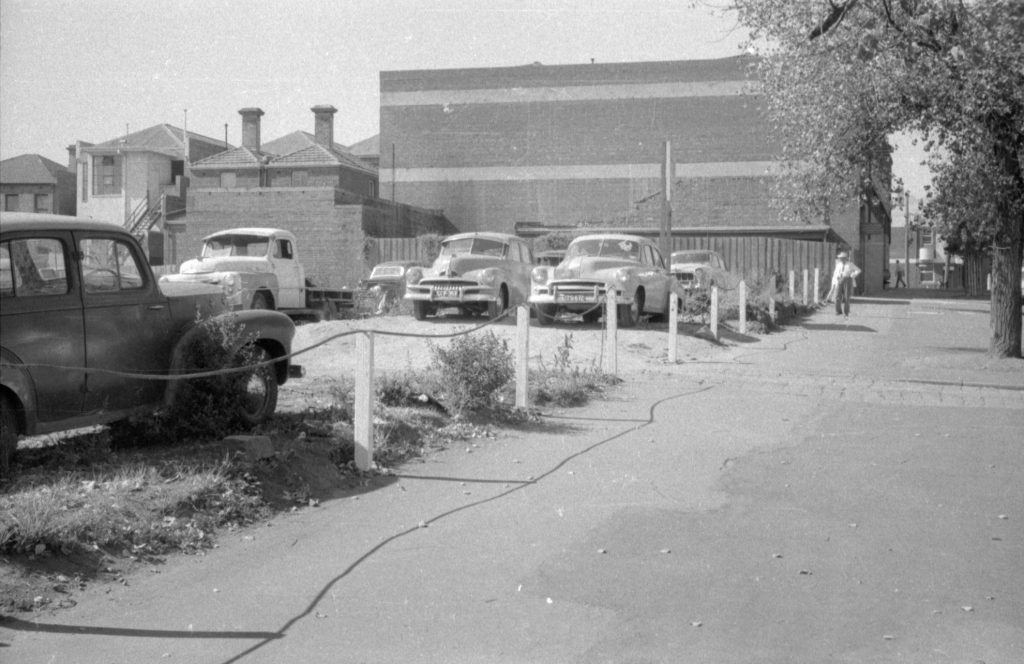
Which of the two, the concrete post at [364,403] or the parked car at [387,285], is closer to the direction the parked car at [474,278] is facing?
the concrete post

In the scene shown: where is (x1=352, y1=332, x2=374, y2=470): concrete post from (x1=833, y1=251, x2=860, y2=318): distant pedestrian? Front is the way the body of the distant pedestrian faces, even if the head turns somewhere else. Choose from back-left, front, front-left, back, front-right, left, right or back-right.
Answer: front

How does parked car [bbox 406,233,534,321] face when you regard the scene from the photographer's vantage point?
facing the viewer and to the left of the viewer

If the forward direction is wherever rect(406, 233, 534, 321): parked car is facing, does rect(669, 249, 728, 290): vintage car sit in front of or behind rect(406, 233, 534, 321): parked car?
behind

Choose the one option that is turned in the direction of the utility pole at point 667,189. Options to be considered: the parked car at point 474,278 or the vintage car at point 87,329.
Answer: the vintage car

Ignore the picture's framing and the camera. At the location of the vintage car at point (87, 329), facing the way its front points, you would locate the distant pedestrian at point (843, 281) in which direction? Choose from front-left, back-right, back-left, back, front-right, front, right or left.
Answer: front

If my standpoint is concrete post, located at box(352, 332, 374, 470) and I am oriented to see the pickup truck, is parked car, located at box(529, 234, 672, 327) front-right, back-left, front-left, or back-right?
front-right

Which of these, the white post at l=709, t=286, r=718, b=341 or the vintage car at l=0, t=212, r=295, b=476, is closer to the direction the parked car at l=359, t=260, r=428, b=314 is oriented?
the vintage car

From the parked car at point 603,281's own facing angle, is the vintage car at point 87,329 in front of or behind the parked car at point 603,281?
in front

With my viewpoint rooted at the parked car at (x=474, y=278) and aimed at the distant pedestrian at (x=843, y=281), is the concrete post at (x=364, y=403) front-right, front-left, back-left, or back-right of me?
back-right

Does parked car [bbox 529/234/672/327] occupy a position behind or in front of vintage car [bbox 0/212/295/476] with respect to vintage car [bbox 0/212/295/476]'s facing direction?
in front

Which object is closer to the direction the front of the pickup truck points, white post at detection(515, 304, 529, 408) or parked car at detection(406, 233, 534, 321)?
the white post

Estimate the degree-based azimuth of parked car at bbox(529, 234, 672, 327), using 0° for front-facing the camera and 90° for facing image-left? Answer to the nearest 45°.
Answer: approximately 45°

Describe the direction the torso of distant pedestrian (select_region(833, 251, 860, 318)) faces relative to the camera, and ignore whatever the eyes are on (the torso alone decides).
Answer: toward the camera
